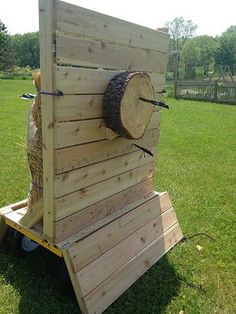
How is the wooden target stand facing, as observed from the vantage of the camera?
facing the viewer and to the right of the viewer

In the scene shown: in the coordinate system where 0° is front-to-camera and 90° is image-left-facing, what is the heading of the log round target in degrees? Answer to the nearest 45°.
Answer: approximately 315°
